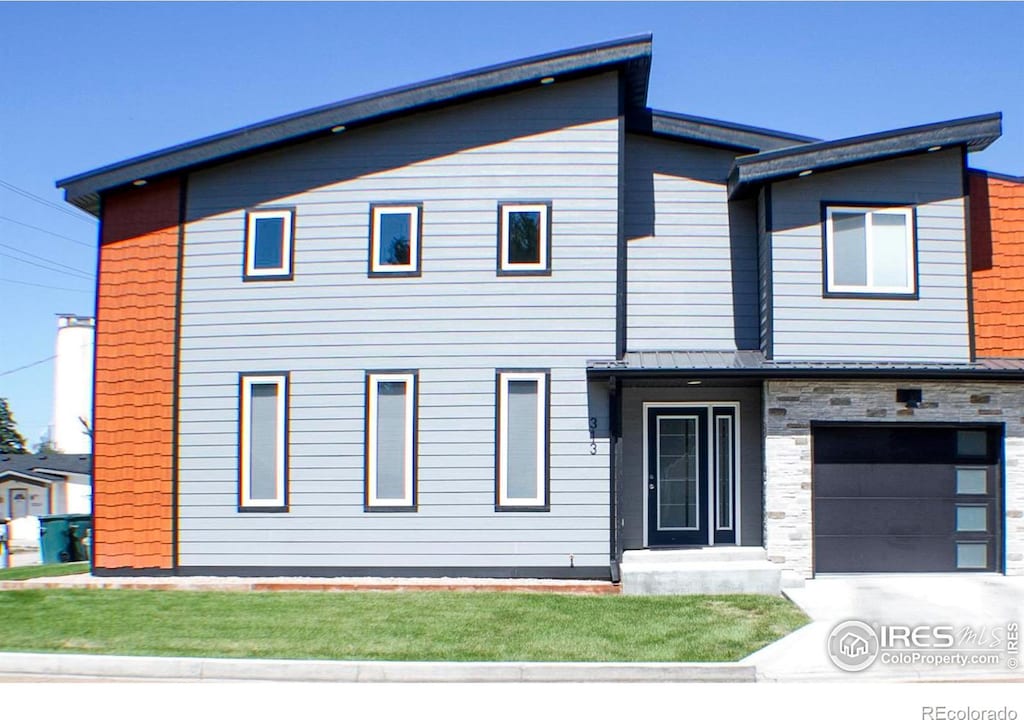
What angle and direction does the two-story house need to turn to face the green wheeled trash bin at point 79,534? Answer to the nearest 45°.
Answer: approximately 135° to its right

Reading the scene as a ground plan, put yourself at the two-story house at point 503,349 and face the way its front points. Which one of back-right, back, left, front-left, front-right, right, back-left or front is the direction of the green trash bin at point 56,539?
back-right

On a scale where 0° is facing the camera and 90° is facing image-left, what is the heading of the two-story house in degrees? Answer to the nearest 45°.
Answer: approximately 0°
